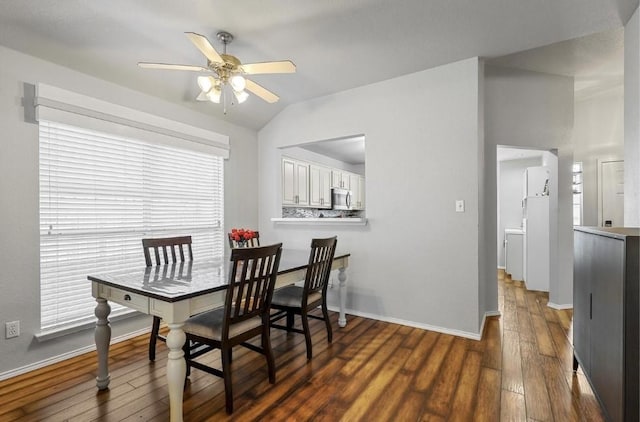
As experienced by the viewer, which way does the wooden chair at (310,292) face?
facing away from the viewer and to the left of the viewer

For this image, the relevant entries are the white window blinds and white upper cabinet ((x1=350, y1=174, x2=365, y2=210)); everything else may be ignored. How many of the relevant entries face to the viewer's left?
0

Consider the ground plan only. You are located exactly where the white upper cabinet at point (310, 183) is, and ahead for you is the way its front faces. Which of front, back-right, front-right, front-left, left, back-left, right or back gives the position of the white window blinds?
right

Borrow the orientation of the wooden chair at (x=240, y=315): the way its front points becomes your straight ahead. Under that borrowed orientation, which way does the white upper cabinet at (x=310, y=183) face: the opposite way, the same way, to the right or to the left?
the opposite way

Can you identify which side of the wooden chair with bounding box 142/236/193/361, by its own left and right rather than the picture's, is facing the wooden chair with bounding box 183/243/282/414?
front

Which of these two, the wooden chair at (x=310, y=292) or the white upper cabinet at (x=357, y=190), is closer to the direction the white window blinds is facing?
the wooden chair

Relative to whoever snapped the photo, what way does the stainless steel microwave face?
facing the viewer and to the right of the viewer

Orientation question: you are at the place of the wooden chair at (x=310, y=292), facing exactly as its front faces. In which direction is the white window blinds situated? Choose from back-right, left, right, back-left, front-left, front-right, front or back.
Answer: front-left

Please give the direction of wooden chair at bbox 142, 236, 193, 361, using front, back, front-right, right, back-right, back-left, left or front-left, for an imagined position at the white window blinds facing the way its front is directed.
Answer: front

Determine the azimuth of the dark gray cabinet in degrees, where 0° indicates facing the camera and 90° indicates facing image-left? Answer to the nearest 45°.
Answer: approximately 45°

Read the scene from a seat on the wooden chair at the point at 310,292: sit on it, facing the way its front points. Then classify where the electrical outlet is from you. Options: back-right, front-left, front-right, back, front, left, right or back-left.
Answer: front-left

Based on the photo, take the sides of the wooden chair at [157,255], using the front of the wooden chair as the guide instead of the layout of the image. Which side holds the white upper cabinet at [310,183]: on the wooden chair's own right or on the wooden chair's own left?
on the wooden chair's own left
